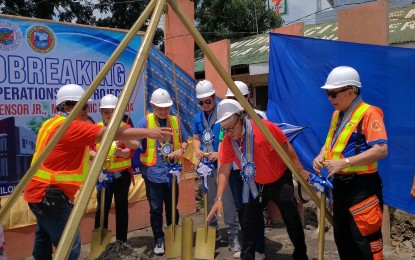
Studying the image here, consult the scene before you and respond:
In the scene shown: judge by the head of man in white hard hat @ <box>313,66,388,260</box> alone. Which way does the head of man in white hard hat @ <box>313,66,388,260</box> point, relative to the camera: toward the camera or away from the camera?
toward the camera

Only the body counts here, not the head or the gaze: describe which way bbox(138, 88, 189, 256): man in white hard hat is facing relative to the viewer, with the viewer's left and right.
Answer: facing the viewer

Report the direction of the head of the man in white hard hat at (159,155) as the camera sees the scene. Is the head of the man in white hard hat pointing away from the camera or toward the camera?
toward the camera

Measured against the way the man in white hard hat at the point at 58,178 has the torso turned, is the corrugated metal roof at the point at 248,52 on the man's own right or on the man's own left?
on the man's own left

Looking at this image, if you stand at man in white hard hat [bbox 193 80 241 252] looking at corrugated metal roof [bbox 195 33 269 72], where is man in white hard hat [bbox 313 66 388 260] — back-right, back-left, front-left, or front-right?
back-right

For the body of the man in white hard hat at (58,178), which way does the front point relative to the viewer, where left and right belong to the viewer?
facing to the right of the viewer

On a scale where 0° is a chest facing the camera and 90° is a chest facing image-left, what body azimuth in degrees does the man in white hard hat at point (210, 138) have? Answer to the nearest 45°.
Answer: approximately 0°

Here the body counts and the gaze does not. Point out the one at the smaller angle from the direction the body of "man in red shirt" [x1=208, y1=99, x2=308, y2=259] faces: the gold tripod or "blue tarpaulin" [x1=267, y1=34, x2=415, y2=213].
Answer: the gold tripod

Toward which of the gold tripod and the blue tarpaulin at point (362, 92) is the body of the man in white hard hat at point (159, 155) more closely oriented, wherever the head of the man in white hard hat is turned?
the gold tripod

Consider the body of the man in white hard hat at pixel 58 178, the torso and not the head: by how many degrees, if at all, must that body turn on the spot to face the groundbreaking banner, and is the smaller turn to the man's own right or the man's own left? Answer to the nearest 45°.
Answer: approximately 90° to the man's own left

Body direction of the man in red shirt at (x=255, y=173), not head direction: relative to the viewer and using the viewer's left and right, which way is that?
facing the viewer and to the left of the viewer
